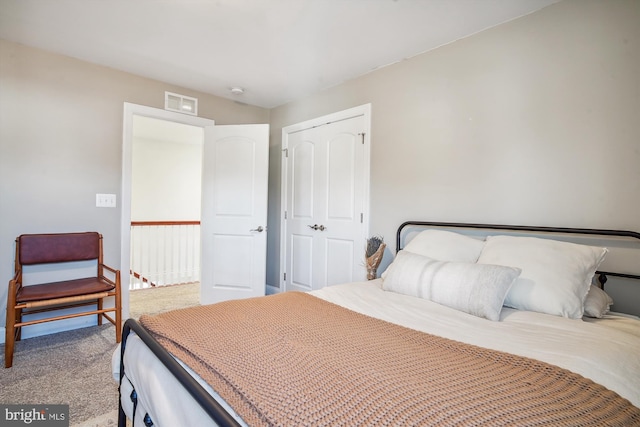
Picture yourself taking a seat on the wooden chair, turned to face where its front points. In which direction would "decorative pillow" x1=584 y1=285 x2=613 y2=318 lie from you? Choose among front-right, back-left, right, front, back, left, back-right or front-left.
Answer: front-left

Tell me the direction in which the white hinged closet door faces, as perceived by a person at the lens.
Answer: facing the viewer and to the left of the viewer

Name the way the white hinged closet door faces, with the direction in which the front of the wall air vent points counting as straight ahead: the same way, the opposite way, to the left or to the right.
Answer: to the right

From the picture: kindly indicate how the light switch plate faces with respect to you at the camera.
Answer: facing the viewer

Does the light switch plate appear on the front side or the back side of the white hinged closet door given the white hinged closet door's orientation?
on the front side

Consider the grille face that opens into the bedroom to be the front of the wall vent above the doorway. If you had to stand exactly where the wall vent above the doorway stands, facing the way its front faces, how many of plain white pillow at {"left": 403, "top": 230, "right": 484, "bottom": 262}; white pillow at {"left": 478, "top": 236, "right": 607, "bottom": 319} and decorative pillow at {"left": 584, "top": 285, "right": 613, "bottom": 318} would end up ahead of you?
3

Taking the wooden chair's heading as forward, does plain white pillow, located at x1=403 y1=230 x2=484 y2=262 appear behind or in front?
in front

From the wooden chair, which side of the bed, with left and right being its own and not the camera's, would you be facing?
right

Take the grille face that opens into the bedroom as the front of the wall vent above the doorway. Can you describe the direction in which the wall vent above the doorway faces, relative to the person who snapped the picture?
facing the viewer and to the right of the viewer

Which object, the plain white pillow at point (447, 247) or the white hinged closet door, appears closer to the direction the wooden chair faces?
the plain white pillow

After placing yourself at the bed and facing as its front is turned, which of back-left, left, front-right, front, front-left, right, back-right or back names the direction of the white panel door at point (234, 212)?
right
